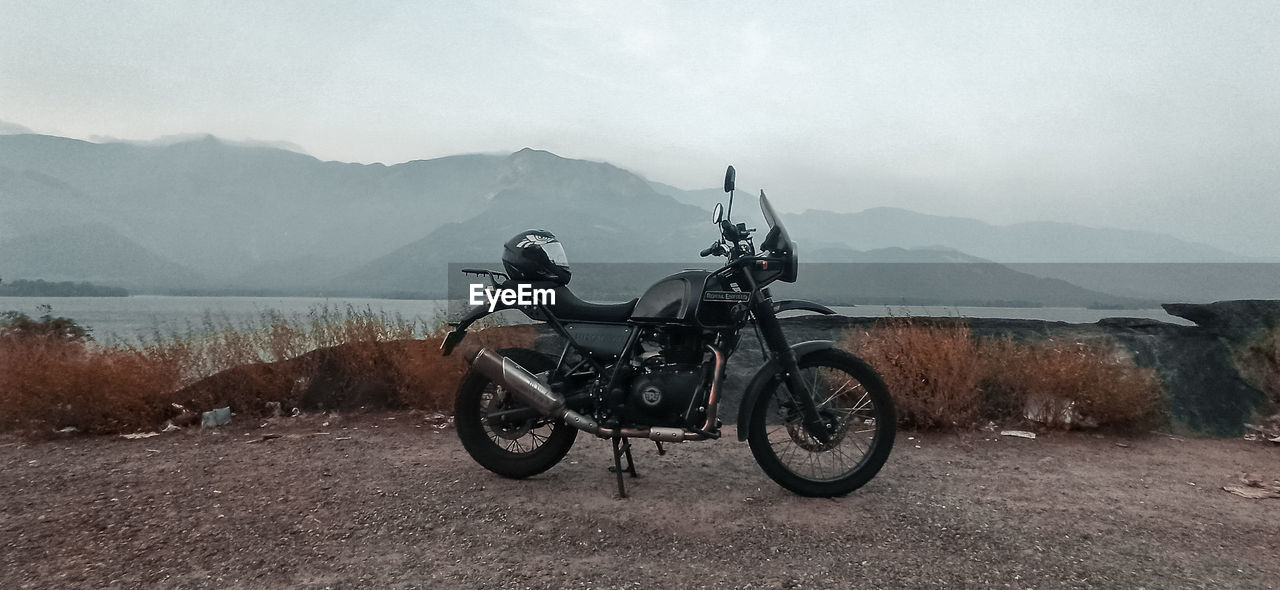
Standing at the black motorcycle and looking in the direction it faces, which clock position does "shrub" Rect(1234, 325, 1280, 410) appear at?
The shrub is roughly at 11 o'clock from the black motorcycle.

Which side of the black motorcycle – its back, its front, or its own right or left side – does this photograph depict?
right

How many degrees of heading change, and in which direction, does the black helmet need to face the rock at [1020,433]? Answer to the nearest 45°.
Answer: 0° — it already faces it

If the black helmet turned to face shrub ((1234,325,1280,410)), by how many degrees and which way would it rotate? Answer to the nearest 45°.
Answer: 0° — it already faces it

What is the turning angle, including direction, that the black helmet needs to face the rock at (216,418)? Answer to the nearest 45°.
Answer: approximately 135° to its left

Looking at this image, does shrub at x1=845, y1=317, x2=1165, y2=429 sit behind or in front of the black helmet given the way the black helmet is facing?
in front

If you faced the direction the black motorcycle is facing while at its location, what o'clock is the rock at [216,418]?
The rock is roughly at 7 o'clock from the black motorcycle.

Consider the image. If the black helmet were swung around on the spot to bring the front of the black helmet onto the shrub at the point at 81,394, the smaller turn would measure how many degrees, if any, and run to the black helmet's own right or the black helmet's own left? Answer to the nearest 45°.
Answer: approximately 135° to the black helmet's own left

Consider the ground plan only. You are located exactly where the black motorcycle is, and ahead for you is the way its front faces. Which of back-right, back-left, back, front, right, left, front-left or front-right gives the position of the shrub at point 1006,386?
front-left

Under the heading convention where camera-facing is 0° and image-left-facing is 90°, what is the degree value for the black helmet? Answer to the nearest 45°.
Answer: approximately 270°

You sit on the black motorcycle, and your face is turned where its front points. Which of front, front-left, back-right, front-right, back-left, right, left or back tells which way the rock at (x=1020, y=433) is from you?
front-left

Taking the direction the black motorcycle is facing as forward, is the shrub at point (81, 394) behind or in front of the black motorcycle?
behind
